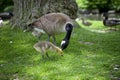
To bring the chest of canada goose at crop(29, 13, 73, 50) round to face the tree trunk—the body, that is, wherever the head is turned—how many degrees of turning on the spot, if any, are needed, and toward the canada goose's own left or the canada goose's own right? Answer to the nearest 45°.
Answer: approximately 135° to the canada goose's own left

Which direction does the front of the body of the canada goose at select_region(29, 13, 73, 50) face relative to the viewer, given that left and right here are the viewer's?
facing the viewer and to the right of the viewer
